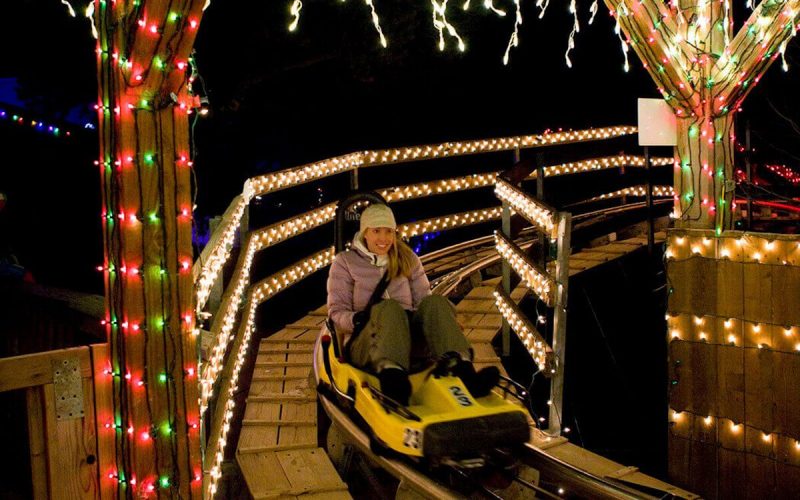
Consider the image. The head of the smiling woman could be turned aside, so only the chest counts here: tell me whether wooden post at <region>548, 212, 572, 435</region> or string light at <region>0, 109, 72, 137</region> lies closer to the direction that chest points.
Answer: the wooden post

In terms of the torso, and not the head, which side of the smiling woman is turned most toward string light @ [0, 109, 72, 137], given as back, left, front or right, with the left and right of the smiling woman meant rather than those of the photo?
back

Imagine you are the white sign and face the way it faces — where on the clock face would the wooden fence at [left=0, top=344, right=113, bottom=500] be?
The wooden fence is roughly at 1 o'clock from the white sign.

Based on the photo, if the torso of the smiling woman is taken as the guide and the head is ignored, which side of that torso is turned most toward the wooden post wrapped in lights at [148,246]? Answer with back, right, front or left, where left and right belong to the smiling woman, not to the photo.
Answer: right

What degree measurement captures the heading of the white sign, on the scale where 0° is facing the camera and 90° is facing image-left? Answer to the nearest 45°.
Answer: approximately 0°

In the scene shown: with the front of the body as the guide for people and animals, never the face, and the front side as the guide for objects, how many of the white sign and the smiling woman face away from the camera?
0

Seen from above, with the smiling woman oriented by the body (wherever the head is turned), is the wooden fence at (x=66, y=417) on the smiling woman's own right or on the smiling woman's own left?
on the smiling woman's own right

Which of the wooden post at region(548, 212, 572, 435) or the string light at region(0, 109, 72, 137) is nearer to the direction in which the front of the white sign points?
the wooden post

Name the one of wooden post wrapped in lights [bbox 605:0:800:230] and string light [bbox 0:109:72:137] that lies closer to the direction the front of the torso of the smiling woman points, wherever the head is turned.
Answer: the wooden post wrapped in lights

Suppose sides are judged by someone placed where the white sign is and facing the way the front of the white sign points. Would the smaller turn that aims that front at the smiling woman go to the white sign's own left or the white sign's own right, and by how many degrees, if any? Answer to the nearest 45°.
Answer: approximately 45° to the white sign's own right

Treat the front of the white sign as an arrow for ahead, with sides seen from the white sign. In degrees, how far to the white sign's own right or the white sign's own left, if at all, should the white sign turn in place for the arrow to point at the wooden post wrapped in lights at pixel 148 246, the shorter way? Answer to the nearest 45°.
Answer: approximately 45° to the white sign's own right

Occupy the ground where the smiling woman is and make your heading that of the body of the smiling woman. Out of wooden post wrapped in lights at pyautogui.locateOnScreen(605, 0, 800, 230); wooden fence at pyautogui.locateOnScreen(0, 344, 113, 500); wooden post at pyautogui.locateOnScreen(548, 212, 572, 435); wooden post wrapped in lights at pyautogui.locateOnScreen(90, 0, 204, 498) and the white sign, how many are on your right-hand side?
2
